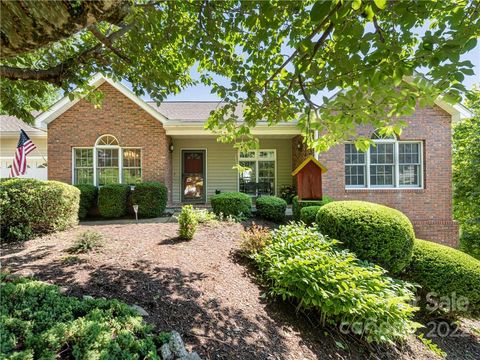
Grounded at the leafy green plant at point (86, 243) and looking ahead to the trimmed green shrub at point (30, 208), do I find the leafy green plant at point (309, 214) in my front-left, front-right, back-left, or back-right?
back-right

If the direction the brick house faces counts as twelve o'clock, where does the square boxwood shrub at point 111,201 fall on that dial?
The square boxwood shrub is roughly at 3 o'clock from the brick house.

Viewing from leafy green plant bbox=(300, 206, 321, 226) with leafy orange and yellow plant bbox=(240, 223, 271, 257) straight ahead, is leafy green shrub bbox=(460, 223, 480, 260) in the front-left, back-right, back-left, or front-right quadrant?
back-left

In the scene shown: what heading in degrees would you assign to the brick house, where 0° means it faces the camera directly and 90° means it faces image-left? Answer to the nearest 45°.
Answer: approximately 0°

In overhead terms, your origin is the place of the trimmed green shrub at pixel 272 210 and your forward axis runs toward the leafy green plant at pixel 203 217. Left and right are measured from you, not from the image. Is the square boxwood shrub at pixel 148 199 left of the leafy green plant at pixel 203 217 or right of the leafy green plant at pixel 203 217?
right

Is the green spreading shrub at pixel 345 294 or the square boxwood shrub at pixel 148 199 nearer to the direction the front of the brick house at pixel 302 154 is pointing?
the green spreading shrub

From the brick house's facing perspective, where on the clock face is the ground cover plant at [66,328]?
The ground cover plant is roughly at 1 o'clock from the brick house.

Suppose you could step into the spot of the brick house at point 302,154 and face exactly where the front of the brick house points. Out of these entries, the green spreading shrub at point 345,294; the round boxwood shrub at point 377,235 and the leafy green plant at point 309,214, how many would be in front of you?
3
